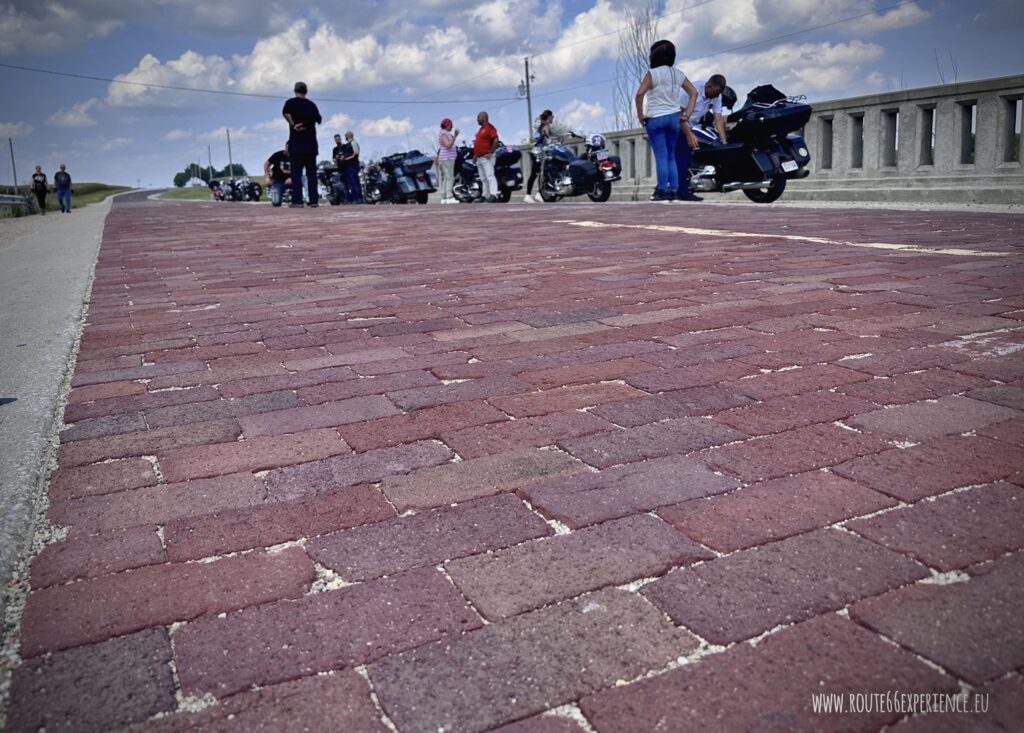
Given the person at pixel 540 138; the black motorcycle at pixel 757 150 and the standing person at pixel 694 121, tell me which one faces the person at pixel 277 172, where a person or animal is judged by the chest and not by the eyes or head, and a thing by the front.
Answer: the black motorcycle

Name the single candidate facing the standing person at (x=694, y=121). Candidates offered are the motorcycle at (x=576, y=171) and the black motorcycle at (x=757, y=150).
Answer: the black motorcycle

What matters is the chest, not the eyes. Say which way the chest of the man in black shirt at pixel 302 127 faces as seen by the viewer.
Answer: away from the camera

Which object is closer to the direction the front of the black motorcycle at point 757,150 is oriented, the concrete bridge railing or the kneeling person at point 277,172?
the kneeling person

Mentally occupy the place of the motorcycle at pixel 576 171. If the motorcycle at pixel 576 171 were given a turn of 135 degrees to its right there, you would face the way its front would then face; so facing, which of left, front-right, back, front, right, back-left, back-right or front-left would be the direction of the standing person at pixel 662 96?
right

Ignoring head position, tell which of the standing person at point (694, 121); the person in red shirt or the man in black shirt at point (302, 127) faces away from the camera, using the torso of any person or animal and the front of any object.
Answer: the man in black shirt

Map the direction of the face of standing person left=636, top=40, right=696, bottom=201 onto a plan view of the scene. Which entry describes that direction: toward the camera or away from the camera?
away from the camera

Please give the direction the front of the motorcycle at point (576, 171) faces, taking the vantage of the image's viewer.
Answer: facing away from the viewer and to the left of the viewer

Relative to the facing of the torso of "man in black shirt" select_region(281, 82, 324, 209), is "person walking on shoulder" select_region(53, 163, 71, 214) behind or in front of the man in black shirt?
in front
